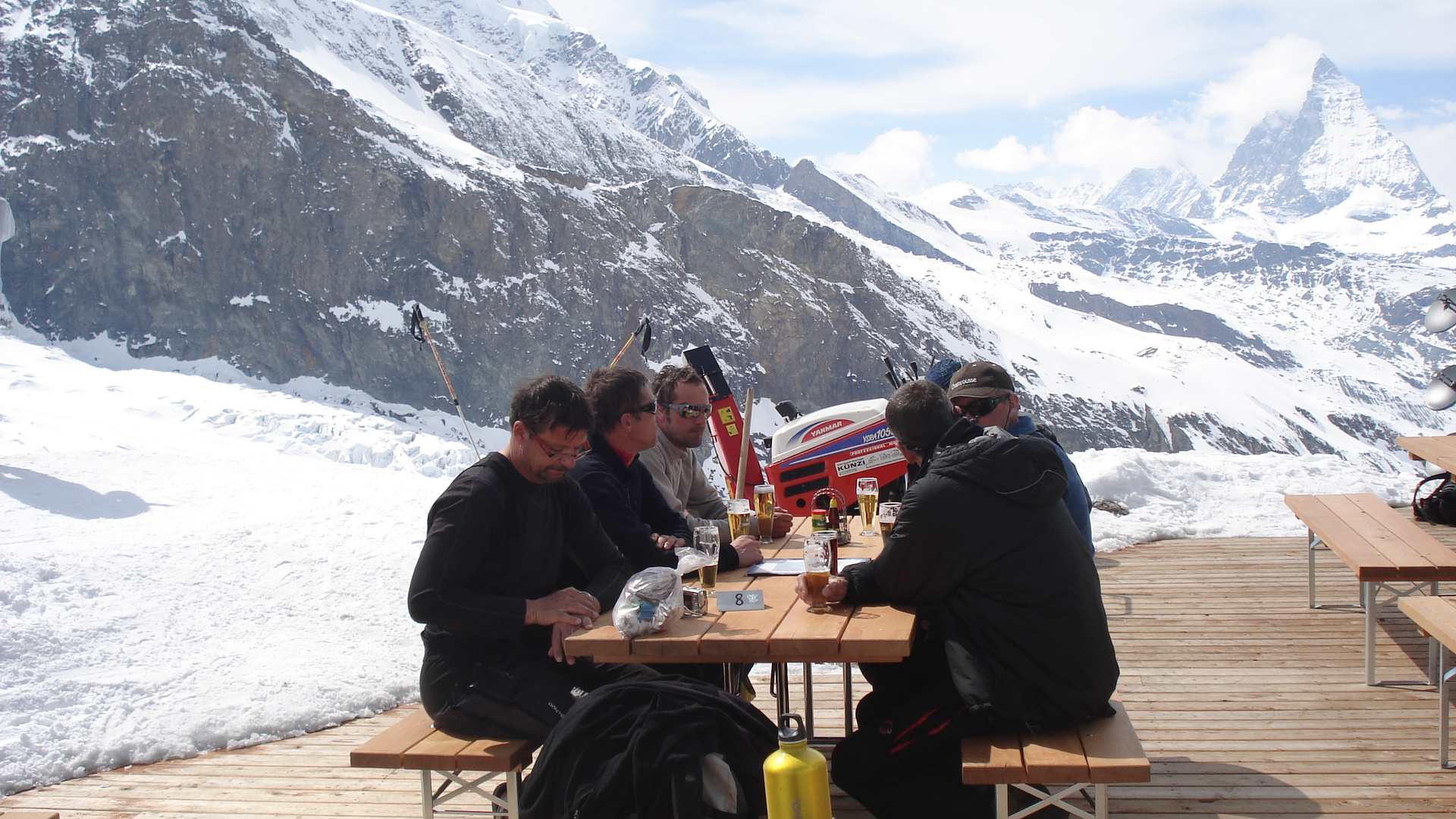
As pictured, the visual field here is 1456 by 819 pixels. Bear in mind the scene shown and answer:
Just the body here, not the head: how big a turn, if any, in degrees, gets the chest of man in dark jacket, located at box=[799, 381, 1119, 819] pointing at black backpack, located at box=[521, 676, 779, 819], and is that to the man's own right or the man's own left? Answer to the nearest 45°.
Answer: approximately 90° to the man's own left

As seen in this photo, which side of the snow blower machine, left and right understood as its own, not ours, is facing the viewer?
left

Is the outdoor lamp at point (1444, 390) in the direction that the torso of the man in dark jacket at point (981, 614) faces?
no

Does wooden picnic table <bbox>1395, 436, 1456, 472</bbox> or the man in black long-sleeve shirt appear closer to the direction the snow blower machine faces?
the man in black long-sleeve shirt

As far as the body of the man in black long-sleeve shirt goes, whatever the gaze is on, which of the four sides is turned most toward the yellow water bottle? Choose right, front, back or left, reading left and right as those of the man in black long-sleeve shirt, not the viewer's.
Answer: front

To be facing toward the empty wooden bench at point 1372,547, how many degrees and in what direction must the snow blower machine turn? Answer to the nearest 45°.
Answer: approximately 135° to its left

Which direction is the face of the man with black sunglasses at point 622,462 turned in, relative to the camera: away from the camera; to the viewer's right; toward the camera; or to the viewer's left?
to the viewer's right

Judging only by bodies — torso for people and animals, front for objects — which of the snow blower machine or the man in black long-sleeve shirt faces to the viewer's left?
the snow blower machine

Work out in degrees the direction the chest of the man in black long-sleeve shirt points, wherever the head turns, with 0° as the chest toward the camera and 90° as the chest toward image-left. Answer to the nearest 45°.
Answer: approximately 315°

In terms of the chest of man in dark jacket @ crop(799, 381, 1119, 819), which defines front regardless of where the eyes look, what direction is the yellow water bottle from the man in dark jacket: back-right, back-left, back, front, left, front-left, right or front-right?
left

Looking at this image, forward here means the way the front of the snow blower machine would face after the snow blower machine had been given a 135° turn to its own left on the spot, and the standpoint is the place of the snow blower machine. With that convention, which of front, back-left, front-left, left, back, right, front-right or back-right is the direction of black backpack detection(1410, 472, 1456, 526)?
front-left

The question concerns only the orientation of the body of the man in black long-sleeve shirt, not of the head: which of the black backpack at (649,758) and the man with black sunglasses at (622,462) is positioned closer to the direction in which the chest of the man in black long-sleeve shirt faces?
the black backpack

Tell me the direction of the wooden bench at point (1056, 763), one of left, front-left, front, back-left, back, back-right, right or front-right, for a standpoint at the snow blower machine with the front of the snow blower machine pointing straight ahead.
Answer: left

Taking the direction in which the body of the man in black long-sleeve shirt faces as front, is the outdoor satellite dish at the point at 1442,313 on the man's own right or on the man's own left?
on the man's own left

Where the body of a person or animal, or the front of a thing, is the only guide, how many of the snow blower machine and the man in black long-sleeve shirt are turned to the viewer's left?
1

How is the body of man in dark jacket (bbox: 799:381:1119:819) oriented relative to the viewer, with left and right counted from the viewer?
facing away from the viewer and to the left of the viewer

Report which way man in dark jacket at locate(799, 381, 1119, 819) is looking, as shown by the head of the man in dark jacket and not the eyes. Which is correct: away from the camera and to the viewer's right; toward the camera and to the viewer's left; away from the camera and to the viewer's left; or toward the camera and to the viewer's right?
away from the camera and to the viewer's left

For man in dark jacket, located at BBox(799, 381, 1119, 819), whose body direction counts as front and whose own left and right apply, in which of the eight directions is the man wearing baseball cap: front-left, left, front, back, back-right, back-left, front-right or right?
front-right

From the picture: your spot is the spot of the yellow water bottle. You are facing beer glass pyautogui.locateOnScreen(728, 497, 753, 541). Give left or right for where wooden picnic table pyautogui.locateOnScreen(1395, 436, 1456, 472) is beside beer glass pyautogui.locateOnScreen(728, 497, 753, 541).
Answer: right
